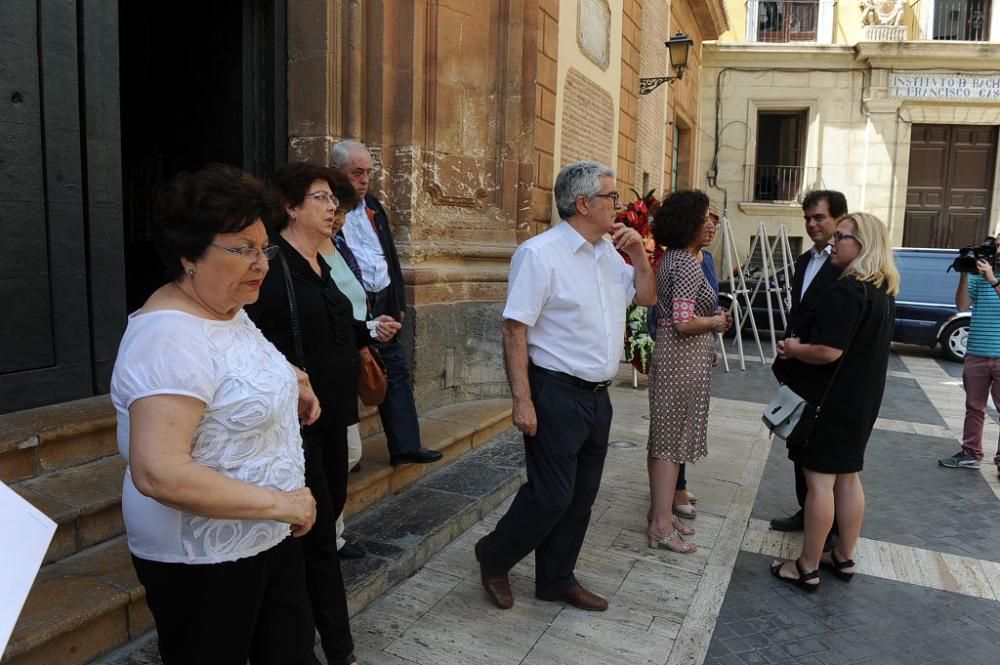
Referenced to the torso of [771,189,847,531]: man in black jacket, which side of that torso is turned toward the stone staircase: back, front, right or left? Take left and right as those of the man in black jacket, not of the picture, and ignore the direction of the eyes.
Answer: front

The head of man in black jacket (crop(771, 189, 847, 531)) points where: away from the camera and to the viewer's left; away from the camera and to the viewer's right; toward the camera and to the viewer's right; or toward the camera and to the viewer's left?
toward the camera and to the viewer's left

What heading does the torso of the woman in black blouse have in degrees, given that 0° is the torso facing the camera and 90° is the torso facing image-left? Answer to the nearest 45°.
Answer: approximately 315°

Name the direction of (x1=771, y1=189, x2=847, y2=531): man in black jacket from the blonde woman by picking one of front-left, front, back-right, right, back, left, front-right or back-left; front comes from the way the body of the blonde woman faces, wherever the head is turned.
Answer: right

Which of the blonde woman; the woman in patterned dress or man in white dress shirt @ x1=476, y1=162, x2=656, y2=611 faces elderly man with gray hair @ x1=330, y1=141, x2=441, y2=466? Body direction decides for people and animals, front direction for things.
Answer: the blonde woman

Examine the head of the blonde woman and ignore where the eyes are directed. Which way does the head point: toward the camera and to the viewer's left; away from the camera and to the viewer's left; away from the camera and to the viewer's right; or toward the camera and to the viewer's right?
toward the camera and to the viewer's left

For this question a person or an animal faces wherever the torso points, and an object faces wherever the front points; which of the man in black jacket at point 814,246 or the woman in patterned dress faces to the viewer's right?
the woman in patterned dress

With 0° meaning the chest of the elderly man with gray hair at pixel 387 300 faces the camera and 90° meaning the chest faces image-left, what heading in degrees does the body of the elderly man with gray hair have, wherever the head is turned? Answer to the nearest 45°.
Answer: approximately 315°

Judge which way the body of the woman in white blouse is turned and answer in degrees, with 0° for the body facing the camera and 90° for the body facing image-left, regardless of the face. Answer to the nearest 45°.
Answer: approximately 315°

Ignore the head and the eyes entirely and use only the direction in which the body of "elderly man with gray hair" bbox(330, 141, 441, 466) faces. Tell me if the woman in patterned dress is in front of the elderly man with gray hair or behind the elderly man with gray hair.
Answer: in front

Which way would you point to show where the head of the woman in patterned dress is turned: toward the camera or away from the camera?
away from the camera

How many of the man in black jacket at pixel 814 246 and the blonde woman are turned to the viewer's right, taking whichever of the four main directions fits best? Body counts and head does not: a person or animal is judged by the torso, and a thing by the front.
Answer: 0
